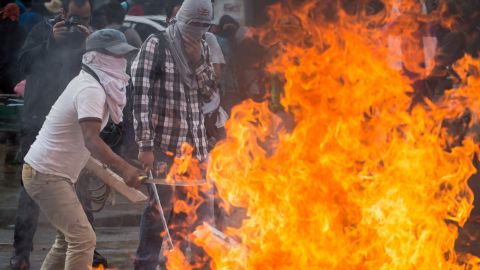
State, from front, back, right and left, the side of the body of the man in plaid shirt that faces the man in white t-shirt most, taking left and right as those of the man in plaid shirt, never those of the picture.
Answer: right

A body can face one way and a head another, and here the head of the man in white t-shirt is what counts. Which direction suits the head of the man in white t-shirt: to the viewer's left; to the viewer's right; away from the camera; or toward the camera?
to the viewer's right

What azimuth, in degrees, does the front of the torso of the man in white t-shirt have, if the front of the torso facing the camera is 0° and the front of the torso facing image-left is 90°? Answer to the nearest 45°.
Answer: approximately 270°

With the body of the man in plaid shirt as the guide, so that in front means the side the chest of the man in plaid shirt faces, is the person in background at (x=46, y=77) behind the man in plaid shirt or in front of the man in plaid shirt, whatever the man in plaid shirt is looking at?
behind

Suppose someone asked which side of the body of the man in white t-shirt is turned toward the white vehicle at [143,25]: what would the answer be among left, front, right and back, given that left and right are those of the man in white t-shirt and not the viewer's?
left

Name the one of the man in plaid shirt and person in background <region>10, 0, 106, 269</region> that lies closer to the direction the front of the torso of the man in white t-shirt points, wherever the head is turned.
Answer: the man in plaid shirt

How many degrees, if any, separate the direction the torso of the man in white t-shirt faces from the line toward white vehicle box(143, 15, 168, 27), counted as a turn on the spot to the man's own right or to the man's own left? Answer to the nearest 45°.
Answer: approximately 90° to the man's own left

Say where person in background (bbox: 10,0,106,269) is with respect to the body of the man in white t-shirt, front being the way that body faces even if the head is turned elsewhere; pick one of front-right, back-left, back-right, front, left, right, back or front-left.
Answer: left

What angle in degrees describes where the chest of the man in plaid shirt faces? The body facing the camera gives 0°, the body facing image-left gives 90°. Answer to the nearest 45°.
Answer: approximately 315°

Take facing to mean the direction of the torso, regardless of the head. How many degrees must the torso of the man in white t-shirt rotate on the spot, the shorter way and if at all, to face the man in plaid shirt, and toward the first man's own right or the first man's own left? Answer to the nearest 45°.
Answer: approximately 45° to the first man's own left

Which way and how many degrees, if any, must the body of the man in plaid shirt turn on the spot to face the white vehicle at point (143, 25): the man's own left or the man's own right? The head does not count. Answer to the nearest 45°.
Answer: approximately 135° to the man's own left

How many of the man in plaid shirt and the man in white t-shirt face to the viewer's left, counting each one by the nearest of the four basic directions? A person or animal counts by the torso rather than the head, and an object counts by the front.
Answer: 0

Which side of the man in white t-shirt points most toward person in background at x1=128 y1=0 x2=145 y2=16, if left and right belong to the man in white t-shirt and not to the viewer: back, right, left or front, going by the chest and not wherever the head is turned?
left

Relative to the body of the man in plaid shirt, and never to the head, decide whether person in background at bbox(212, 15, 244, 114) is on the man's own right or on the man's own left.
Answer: on the man's own left
